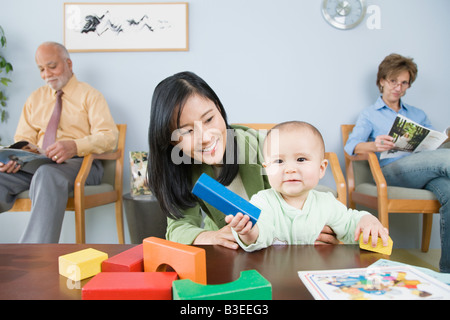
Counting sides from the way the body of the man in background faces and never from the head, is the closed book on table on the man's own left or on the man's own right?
on the man's own left

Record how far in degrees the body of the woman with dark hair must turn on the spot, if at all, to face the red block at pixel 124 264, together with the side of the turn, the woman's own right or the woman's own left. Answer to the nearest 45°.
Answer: approximately 45° to the woman's own right

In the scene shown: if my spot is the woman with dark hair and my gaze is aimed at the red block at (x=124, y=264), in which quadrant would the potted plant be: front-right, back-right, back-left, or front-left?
back-right
